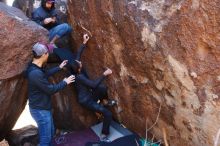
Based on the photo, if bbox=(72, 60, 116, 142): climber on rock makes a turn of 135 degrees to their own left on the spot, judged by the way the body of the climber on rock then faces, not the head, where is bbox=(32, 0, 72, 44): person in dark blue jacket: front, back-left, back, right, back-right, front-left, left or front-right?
front

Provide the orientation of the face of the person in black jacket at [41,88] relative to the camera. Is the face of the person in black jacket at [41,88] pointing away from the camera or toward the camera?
away from the camera

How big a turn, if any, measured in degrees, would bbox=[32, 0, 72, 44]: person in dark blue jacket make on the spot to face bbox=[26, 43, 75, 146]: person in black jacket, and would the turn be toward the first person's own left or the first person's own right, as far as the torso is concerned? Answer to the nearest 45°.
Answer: approximately 45° to the first person's own right

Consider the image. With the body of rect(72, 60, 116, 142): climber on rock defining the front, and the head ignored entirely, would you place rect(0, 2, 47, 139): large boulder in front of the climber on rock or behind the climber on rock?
behind

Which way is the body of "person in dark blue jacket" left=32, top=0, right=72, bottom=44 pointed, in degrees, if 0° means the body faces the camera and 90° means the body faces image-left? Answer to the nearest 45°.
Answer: approximately 315°
